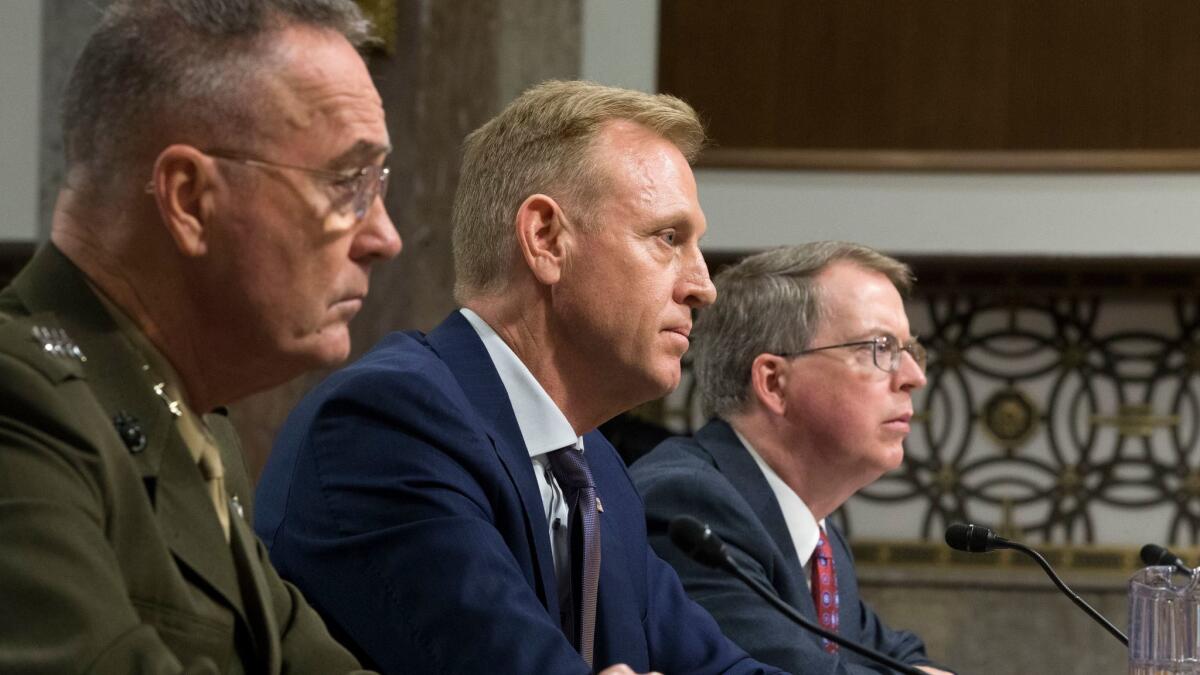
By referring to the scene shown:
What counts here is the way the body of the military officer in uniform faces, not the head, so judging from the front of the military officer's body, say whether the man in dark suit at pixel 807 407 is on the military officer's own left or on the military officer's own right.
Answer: on the military officer's own left

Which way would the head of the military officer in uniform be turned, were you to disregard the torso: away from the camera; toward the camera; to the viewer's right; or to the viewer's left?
to the viewer's right

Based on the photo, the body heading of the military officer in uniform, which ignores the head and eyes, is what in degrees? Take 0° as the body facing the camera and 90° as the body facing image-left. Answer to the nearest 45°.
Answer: approximately 270°

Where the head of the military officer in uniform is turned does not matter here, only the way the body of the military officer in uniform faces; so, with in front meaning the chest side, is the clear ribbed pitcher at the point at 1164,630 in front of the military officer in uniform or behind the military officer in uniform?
in front

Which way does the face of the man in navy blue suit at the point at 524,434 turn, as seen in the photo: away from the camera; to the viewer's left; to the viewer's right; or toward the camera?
to the viewer's right

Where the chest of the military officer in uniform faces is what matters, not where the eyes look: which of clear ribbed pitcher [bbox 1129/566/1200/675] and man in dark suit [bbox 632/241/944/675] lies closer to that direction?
the clear ribbed pitcher

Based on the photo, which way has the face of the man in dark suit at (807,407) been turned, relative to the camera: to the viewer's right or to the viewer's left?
to the viewer's right
